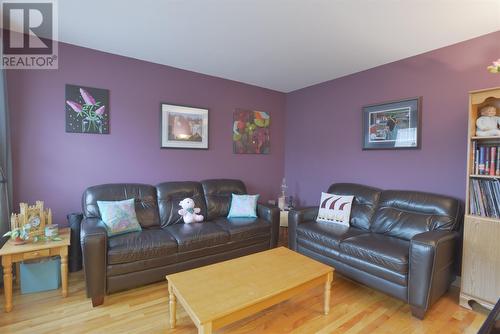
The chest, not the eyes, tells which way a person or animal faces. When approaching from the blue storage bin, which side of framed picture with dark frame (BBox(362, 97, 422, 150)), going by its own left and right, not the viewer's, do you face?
front

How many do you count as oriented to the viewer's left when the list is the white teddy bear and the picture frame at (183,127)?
0

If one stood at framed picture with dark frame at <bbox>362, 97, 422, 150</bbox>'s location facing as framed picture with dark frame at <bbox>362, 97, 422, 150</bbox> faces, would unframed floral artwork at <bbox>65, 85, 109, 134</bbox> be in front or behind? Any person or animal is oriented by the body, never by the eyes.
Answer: in front

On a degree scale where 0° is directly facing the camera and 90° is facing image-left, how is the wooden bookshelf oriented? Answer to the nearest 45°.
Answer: approximately 45°

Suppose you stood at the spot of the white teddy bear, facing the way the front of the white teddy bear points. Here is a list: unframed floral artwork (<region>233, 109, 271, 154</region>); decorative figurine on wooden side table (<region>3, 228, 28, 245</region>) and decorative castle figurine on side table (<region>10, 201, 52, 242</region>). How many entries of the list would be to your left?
1

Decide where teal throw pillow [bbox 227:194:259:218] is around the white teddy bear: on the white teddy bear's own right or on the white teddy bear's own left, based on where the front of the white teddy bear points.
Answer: on the white teddy bear's own left

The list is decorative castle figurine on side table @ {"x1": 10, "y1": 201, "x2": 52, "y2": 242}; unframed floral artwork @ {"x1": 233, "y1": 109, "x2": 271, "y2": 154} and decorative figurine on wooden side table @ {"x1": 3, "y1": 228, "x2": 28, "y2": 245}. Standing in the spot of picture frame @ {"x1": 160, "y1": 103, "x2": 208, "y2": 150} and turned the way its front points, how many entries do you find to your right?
2

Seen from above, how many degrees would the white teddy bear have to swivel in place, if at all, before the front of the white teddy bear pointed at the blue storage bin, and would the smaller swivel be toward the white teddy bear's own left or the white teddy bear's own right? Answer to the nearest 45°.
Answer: approximately 135° to the white teddy bear's own right

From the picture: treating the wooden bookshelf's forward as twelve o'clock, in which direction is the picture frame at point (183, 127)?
The picture frame is roughly at 1 o'clock from the wooden bookshelf.

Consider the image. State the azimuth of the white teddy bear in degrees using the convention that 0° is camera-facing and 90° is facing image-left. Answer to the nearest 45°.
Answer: approximately 315°

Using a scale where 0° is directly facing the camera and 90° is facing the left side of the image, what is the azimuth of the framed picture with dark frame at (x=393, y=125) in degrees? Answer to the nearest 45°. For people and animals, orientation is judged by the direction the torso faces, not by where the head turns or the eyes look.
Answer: approximately 45°
